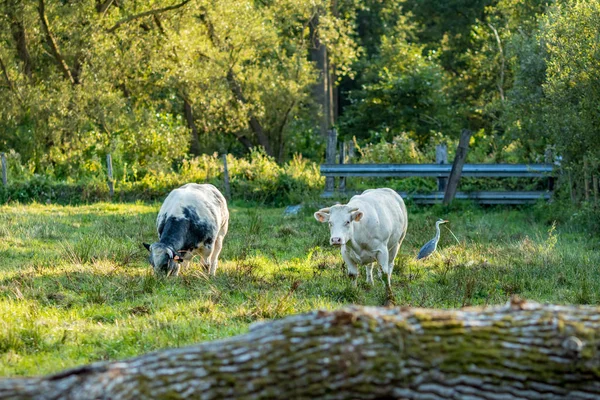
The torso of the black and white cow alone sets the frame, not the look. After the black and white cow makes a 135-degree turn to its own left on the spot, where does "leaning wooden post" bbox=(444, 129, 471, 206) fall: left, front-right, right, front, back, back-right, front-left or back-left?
front-left

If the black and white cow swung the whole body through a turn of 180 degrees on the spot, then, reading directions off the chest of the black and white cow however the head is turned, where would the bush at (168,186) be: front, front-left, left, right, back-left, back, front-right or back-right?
front-left

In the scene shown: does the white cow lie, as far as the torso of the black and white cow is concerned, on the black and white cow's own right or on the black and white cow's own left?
on the black and white cow's own left

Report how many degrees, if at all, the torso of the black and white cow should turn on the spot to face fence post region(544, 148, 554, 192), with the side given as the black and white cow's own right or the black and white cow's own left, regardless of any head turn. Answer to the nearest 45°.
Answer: approximately 180°

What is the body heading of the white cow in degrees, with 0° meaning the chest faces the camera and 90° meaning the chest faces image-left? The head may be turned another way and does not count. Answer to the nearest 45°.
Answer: approximately 45°

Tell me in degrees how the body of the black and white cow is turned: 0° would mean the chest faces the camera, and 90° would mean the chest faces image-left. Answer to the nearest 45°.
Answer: approximately 45°

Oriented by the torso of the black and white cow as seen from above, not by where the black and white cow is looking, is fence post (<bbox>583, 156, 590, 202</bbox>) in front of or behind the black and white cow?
behind

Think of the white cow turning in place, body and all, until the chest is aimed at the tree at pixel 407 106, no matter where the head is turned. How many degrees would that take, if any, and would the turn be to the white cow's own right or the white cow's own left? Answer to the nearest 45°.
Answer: approximately 135° to the white cow's own right

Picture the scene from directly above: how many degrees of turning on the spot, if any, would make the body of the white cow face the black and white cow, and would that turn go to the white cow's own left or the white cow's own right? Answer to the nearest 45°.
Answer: approximately 45° to the white cow's own right
